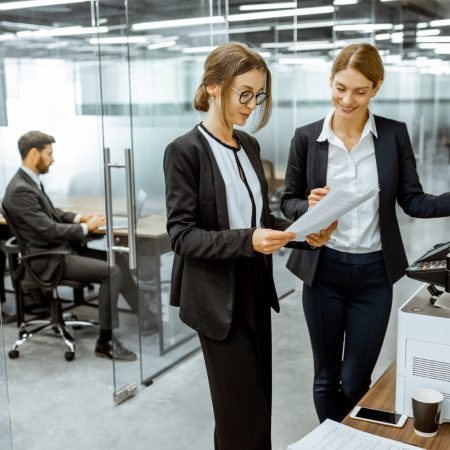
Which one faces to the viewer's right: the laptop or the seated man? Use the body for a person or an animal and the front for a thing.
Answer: the seated man

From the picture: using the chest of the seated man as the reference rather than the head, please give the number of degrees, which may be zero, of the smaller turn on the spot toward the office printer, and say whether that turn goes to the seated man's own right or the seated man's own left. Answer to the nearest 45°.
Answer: approximately 90° to the seated man's own right

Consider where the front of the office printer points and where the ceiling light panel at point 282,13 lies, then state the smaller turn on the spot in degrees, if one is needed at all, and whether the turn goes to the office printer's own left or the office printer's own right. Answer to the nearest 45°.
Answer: approximately 90° to the office printer's own right

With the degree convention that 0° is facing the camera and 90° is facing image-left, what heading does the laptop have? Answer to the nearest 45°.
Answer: approximately 90°

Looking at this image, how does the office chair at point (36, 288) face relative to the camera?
to the viewer's right

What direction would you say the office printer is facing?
to the viewer's left

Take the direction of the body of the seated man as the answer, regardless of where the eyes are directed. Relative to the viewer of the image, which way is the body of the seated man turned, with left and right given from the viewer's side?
facing to the right of the viewer

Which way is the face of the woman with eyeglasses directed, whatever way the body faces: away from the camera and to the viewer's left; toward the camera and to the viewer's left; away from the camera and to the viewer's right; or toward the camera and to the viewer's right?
toward the camera and to the viewer's right

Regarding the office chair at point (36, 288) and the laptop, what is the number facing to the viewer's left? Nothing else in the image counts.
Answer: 1

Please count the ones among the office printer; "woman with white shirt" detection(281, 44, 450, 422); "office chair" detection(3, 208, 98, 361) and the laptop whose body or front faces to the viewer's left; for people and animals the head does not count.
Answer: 2

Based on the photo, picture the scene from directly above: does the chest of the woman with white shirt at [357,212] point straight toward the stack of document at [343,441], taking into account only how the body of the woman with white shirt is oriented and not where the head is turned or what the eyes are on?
yes

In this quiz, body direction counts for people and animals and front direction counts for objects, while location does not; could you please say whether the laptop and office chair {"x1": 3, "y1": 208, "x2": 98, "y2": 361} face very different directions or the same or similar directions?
very different directions
